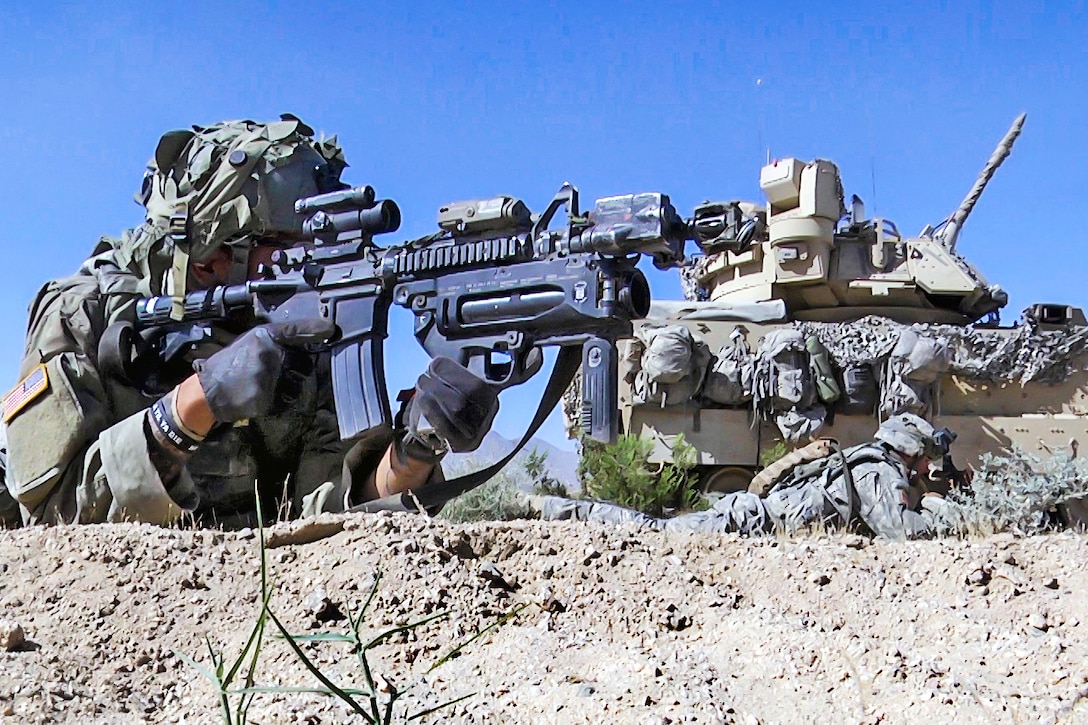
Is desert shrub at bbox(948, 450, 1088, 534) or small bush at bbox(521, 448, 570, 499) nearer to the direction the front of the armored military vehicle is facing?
the desert shrub

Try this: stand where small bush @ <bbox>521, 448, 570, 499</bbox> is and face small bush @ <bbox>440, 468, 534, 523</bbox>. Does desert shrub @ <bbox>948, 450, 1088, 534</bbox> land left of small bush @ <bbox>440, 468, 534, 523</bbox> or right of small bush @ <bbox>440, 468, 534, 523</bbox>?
left

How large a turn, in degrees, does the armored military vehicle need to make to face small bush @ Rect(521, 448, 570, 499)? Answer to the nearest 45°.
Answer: approximately 135° to its right

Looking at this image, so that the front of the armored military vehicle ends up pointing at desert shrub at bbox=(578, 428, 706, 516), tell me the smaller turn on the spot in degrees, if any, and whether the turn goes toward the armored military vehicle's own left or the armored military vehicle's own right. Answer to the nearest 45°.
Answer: approximately 135° to the armored military vehicle's own right

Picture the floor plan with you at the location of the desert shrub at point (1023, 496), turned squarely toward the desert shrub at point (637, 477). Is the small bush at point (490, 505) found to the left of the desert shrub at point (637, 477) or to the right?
left

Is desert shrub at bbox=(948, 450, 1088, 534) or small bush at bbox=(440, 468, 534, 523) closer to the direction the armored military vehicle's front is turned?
the desert shrub

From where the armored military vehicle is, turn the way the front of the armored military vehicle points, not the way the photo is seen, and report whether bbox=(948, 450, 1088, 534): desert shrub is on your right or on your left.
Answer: on your right

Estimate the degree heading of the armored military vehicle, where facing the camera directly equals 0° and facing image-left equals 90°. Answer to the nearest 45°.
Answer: approximately 270°

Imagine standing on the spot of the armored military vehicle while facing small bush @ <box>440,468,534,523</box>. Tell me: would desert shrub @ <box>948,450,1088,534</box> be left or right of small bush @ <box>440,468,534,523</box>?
left
